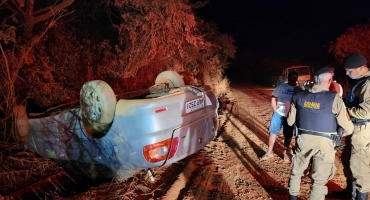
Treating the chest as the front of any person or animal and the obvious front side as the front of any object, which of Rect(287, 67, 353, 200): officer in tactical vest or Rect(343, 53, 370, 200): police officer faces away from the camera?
the officer in tactical vest

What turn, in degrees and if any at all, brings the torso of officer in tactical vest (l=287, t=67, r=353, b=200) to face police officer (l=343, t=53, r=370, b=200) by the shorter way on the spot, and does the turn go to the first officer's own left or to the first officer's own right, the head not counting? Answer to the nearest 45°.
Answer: approximately 45° to the first officer's own right

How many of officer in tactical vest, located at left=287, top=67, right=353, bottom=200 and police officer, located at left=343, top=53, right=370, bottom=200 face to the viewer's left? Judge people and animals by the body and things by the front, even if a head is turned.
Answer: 1

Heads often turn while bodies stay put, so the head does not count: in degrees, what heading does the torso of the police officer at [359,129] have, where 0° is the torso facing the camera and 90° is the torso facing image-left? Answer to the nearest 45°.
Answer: approximately 90°

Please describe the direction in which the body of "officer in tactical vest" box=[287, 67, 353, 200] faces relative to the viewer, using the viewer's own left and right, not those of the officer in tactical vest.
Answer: facing away from the viewer

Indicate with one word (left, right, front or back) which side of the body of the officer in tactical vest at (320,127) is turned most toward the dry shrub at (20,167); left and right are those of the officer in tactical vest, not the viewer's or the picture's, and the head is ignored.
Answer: left

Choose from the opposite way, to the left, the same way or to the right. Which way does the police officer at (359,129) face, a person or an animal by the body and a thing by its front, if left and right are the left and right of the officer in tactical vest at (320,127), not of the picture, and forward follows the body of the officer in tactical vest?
to the left
